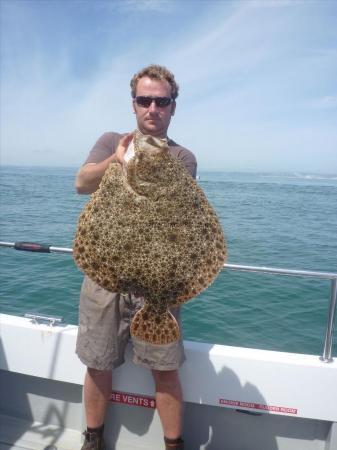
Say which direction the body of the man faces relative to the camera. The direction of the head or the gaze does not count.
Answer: toward the camera
